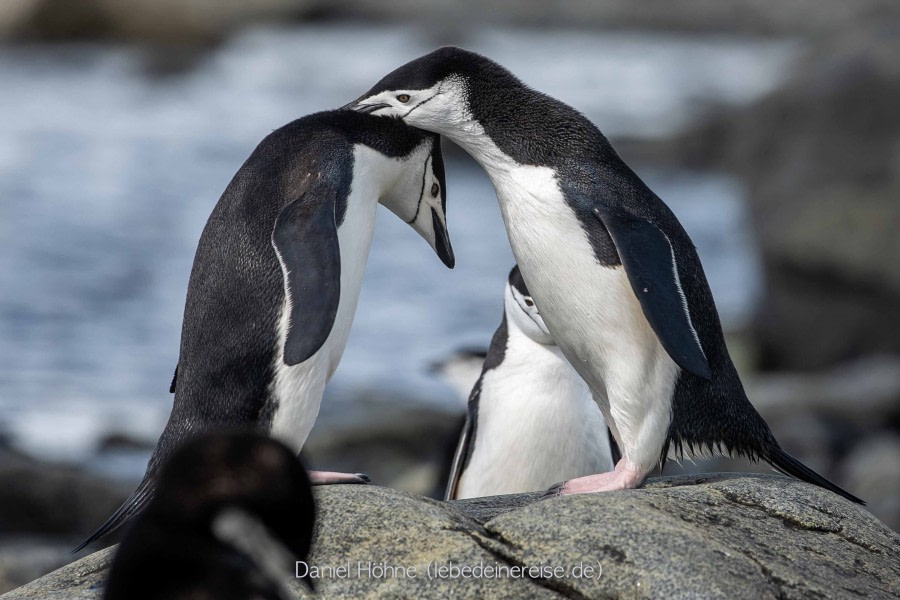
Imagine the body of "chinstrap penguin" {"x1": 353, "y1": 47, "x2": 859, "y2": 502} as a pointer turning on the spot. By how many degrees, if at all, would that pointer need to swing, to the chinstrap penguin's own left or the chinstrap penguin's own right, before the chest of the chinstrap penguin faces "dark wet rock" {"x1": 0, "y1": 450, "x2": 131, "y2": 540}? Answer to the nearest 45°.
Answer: approximately 45° to the chinstrap penguin's own right

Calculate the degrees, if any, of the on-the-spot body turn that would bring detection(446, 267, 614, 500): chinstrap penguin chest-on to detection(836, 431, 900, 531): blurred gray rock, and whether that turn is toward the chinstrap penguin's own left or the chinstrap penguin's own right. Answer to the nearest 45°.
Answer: approximately 90° to the chinstrap penguin's own left

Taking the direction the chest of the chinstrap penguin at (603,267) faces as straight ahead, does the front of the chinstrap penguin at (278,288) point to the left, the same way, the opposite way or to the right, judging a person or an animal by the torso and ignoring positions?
the opposite way

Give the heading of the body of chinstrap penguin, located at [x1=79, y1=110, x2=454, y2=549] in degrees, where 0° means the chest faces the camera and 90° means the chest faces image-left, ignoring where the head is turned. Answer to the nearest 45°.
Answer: approximately 270°

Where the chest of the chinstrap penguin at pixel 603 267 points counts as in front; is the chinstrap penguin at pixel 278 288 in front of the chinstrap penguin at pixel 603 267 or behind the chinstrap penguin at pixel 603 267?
in front

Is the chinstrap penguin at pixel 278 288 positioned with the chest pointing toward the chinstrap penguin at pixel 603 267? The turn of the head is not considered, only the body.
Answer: yes

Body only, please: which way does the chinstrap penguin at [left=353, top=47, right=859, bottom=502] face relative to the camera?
to the viewer's left

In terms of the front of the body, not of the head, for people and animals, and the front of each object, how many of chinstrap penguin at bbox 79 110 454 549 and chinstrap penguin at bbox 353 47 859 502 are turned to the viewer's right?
1
